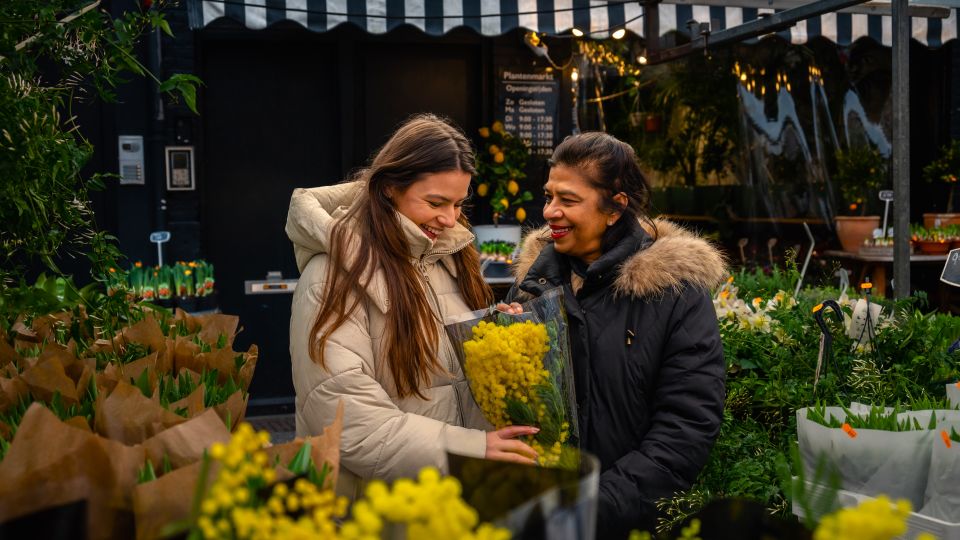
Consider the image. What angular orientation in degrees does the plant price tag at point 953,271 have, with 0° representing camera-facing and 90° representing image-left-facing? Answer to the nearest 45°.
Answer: approximately 0°

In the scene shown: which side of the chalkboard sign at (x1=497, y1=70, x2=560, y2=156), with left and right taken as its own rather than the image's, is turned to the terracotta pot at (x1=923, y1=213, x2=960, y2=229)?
left

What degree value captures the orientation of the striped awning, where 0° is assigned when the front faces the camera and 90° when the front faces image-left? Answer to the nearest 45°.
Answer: approximately 0°

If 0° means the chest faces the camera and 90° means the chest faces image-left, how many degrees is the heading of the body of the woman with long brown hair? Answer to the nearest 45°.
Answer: approximately 315°

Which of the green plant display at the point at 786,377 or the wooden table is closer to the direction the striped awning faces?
the green plant display

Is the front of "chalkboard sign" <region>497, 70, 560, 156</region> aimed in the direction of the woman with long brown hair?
yes

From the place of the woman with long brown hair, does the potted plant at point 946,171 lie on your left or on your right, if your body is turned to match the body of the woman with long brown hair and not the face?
on your left

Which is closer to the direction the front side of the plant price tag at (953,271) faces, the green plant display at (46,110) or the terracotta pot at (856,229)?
the green plant display

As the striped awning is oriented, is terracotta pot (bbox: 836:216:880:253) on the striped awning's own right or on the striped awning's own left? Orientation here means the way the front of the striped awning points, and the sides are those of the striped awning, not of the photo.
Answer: on the striped awning's own left

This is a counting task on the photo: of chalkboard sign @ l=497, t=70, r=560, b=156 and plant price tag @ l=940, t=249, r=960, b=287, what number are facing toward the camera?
2

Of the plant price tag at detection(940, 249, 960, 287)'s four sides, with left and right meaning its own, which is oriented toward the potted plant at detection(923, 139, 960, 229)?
back

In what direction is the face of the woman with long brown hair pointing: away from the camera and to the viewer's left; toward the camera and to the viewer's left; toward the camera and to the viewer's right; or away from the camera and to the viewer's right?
toward the camera and to the viewer's right
